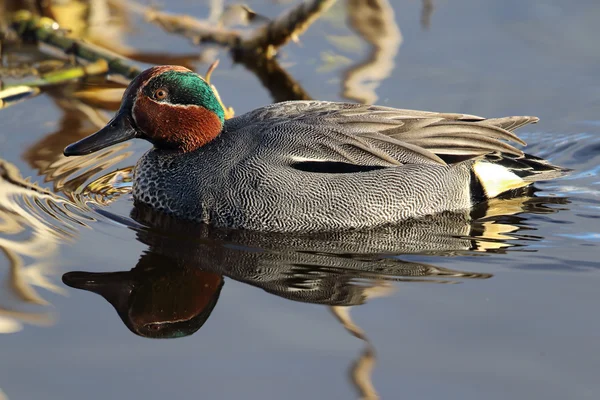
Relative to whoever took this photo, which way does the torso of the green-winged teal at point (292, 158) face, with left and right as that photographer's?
facing to the left of the viewer

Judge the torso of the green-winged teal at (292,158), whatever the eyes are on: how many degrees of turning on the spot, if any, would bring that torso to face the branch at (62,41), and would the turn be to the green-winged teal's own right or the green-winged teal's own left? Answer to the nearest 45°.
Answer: approximately 45° to the green-winged teal's own right
